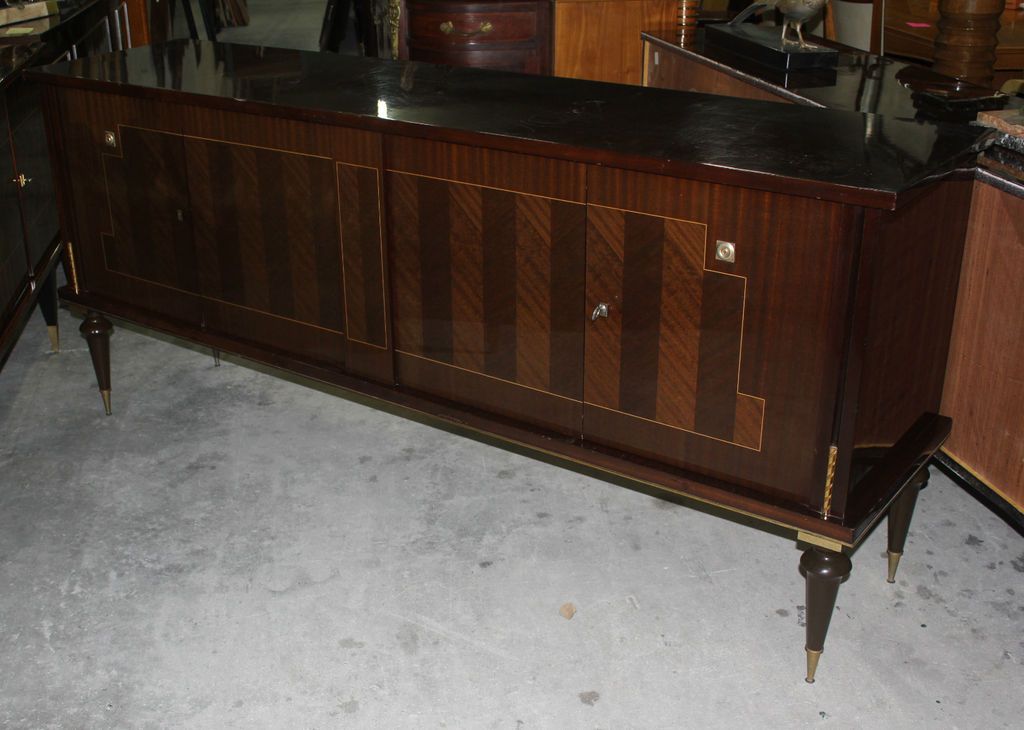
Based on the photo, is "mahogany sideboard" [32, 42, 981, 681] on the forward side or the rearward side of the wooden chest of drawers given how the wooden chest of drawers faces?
on the forward side

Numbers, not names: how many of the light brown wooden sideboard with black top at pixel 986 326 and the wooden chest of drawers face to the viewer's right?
0

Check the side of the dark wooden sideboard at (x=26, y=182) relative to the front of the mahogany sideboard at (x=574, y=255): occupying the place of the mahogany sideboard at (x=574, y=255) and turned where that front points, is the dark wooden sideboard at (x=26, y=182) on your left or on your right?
on your right

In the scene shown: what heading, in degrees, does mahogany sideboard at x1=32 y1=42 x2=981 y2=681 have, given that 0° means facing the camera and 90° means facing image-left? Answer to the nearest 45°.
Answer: approximately 45°

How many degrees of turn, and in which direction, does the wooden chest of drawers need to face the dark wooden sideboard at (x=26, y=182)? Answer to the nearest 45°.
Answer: approximately 45° to its right

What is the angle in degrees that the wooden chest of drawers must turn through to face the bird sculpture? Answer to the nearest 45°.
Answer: approximately 45° to its left

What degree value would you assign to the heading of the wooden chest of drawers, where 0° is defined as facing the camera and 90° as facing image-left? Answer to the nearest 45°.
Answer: approximately 0°

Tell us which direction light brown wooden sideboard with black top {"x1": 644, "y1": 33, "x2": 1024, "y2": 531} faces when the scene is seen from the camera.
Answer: facing the viewer and to the left of the viewer

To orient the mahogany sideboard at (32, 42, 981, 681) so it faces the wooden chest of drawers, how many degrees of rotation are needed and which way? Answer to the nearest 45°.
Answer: approximately 135° to its right
